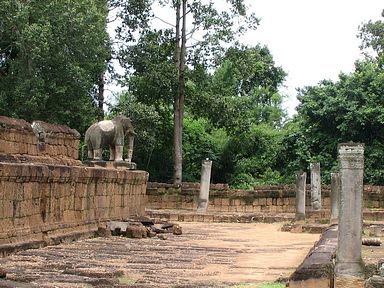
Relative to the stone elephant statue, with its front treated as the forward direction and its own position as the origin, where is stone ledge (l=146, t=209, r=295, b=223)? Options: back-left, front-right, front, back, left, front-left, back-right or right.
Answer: front-left

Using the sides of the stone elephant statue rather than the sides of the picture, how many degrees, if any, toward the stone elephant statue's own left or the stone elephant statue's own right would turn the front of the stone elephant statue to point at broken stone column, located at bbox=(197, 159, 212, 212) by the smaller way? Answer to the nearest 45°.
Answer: approximately 45° to the stone elephant statue's own left

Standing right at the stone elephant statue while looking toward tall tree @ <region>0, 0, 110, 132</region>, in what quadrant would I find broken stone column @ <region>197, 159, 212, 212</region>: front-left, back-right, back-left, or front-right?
front-right

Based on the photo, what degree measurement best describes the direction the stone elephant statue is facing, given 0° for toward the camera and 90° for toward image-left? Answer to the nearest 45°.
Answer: approximately 270°

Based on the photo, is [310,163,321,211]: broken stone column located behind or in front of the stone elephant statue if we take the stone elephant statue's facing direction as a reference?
in front

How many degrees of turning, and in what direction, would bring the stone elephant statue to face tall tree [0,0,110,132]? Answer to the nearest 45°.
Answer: approximately 90° to its left
